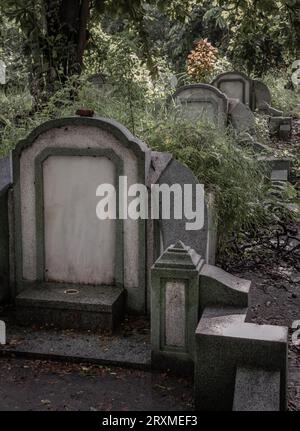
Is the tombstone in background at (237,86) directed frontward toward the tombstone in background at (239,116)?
yes

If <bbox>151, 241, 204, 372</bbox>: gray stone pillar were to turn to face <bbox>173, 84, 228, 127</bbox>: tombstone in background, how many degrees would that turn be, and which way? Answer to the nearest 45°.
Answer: approximately 180°

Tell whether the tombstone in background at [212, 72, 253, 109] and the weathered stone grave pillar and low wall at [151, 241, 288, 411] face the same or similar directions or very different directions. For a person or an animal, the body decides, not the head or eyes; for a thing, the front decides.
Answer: same or similar directions

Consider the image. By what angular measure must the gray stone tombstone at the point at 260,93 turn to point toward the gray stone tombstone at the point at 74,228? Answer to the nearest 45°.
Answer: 0° — it already faces it

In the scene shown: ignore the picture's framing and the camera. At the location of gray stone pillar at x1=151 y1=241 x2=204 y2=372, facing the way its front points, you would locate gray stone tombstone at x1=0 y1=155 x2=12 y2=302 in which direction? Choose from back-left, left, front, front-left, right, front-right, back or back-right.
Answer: back-right

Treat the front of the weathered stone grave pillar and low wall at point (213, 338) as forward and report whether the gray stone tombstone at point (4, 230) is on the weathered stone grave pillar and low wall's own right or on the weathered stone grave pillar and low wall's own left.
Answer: on the weathered stone grave pillar and low wall's own right

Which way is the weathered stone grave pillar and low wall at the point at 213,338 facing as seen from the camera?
toward the camera

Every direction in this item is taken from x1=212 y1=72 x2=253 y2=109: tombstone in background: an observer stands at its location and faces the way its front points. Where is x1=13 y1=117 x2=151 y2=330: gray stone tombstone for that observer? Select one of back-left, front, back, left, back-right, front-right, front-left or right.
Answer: front

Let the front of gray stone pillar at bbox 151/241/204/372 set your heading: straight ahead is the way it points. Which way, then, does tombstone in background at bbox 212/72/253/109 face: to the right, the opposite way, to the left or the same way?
the same way

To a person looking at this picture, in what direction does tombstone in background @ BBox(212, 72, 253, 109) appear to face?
facing the viewer

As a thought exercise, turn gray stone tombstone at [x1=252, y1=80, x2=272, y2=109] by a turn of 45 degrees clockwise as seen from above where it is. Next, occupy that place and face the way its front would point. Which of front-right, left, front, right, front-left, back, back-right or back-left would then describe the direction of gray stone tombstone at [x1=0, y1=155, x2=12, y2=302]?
front-left

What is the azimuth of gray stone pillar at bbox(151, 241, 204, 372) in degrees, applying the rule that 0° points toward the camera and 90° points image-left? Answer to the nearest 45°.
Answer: approximately 0°

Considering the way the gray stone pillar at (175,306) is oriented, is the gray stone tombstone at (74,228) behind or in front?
behind

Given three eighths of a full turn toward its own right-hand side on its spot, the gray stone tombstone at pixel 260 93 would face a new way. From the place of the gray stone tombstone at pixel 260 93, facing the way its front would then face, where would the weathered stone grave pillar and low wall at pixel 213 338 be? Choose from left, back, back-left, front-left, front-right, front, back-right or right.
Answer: back-left
